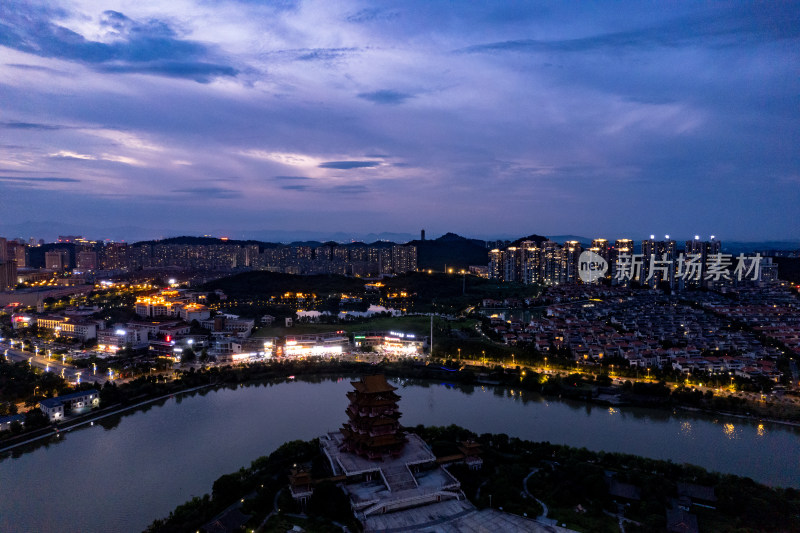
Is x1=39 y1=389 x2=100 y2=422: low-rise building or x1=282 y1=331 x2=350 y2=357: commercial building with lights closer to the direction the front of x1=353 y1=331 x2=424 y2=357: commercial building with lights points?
the low-rise building

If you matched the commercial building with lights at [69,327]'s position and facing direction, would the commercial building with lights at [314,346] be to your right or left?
on your left

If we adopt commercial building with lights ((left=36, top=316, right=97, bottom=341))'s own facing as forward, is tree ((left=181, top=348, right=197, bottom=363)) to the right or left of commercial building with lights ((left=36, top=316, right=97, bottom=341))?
on its left

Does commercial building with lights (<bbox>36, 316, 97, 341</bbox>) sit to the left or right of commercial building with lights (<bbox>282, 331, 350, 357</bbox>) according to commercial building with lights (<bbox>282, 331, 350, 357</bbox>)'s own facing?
on its right

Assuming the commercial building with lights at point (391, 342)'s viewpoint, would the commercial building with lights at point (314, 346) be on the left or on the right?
on its right

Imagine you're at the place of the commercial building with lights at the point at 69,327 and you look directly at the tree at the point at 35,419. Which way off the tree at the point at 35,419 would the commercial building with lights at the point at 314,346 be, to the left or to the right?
left

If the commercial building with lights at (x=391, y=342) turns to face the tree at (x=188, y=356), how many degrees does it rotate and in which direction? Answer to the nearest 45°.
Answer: approximately 90° to its right

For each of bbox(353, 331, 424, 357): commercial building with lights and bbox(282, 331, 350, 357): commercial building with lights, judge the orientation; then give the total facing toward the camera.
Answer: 2

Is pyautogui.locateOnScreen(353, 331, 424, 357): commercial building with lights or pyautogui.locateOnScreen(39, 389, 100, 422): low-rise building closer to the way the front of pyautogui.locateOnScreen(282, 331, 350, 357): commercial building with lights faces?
the low-rise building

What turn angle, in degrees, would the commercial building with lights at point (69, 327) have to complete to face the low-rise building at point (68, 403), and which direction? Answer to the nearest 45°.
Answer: approximately 45° to its left

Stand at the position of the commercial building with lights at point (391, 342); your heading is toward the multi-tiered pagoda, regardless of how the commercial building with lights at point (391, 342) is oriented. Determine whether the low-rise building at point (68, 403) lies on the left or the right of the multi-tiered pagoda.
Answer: right

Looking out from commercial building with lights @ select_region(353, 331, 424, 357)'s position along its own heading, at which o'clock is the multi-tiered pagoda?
The multi-tiered pagoda is roughly at 12 o'clock from the commercial building with lights.
